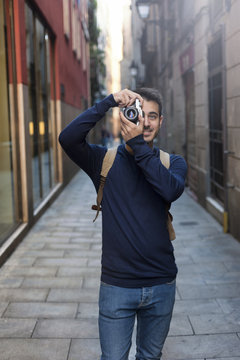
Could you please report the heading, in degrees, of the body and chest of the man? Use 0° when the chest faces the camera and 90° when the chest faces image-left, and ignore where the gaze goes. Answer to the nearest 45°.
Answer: approximately 0°
